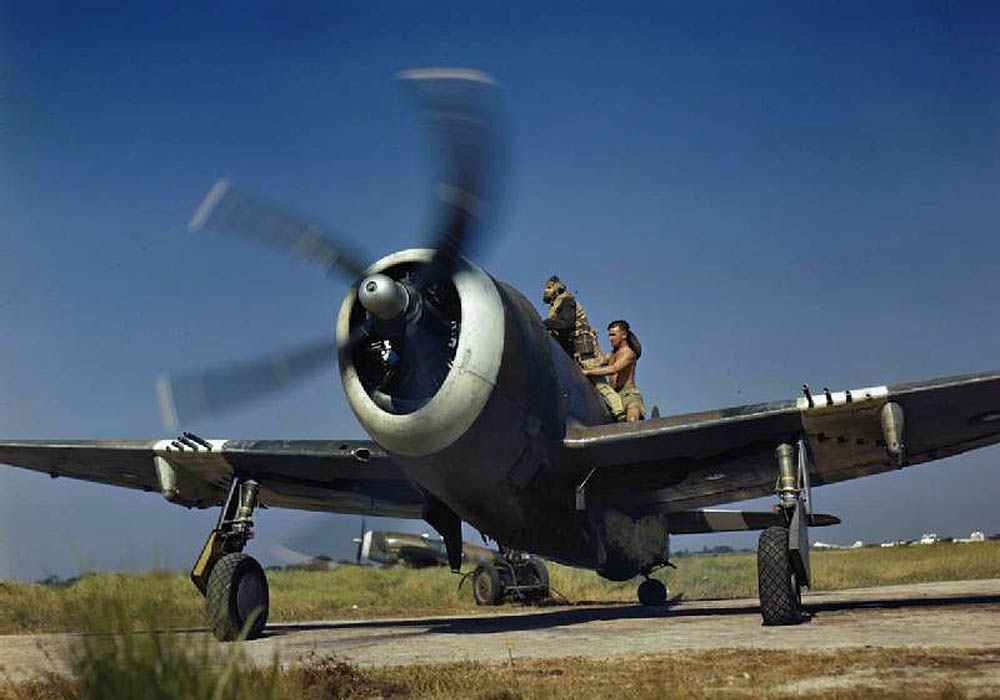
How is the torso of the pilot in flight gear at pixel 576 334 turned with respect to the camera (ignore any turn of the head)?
to the viewer's left

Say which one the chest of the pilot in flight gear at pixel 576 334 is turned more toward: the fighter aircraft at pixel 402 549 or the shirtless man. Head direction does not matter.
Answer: the fighter aircraft

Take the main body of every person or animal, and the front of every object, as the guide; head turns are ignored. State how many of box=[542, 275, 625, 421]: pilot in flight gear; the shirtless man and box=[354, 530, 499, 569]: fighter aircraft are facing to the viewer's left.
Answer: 3

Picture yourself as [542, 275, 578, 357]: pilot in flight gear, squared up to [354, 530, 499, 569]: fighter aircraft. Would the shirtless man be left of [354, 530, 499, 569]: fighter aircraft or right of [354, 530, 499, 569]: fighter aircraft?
right

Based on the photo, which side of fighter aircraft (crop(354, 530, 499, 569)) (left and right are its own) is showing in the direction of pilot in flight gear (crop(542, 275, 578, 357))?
left

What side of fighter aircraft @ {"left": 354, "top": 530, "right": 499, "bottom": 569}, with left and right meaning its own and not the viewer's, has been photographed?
left

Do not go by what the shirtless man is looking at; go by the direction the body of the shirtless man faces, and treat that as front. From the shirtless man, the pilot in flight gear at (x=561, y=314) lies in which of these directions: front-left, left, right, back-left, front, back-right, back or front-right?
front-left

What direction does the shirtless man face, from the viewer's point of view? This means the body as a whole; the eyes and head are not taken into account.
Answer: to the viewer's left

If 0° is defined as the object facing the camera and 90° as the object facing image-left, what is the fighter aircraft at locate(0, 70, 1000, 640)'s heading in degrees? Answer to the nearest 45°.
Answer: approximately 45°

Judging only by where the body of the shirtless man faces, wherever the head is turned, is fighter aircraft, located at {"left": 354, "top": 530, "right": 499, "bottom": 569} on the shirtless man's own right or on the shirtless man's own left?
on the shirtless man's own right

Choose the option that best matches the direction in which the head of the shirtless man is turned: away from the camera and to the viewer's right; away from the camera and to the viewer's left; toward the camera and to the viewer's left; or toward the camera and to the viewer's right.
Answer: toward the camera and to the viewer's left
